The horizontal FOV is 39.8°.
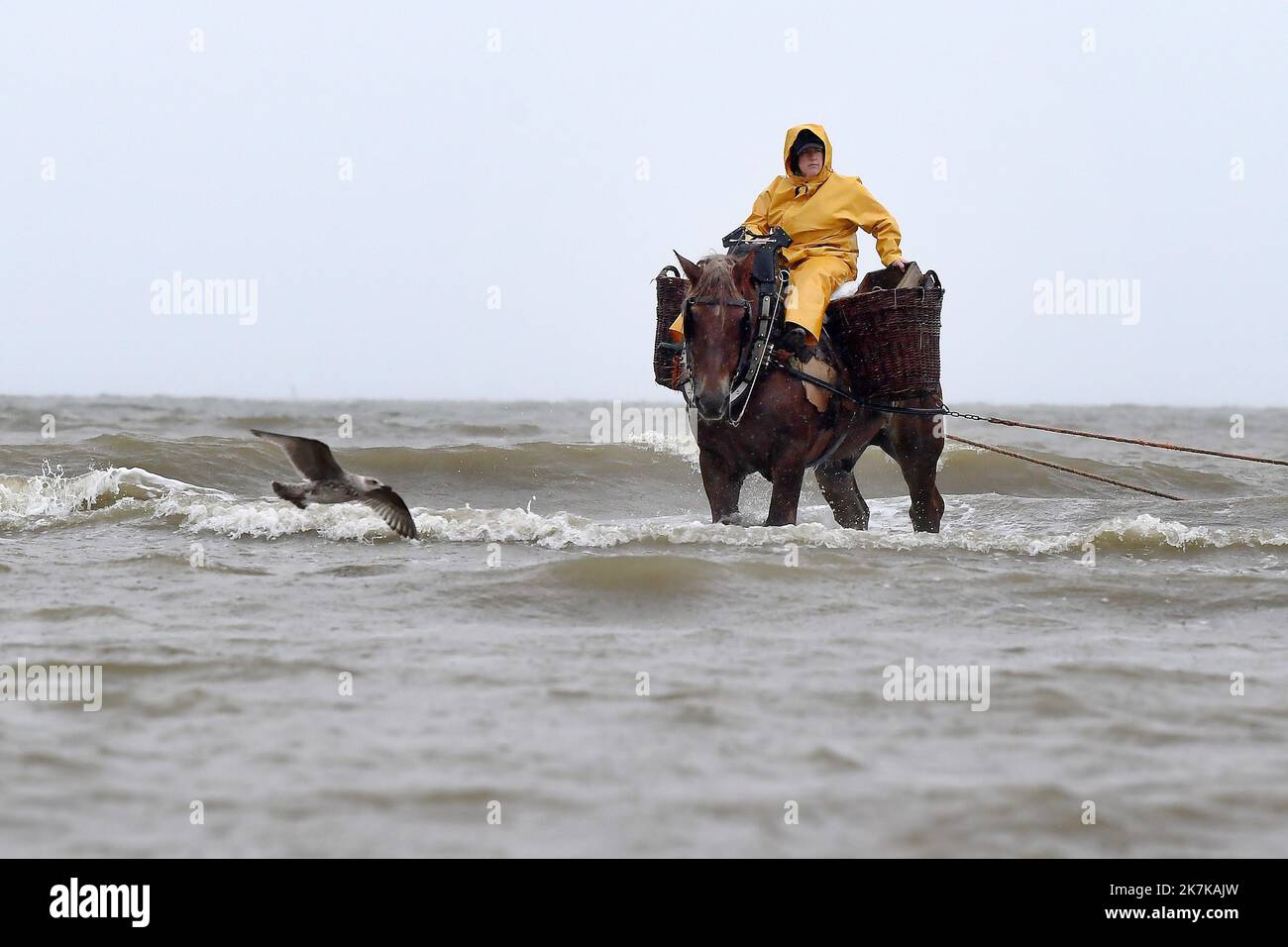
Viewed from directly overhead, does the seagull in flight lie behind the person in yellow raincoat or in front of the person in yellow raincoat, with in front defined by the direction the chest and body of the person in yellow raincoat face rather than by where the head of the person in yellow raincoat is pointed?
in front

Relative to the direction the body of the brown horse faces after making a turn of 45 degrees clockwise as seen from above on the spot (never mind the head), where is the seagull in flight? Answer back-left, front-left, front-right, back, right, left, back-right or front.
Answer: front-left

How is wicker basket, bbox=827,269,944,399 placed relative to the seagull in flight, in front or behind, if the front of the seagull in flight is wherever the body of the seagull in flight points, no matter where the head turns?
in front

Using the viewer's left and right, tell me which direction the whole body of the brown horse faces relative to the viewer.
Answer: facing the viewer and to the left of the viewer

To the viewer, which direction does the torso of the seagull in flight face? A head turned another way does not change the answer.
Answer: to the viewer's right
